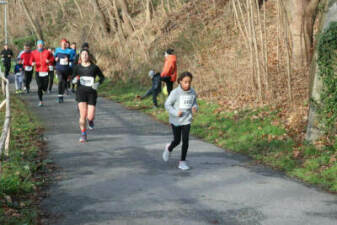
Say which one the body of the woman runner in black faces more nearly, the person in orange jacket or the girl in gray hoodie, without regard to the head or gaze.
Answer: the girl in gray hoodie

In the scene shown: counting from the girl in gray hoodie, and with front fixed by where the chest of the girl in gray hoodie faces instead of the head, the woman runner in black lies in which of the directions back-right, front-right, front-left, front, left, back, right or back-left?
back

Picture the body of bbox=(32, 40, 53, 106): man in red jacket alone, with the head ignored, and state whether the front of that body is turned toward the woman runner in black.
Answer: yes

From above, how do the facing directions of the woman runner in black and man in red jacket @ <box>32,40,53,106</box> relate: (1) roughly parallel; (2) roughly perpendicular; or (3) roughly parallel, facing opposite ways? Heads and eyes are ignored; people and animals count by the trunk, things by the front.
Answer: roughly parallel

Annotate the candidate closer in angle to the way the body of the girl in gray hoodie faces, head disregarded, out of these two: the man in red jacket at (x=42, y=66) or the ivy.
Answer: the ivy

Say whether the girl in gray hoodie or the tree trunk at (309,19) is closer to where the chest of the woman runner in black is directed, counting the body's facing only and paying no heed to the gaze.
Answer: the girl in gray hoodie

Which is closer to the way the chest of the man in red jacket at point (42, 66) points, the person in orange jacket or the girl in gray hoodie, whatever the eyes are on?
the girl in gray hoodie

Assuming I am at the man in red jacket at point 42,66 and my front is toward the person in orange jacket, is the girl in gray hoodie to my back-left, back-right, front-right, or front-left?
front-right

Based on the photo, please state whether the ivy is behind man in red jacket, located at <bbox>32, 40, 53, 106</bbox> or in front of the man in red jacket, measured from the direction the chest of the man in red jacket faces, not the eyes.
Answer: in front

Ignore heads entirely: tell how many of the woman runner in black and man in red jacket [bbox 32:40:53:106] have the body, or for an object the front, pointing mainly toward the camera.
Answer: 2

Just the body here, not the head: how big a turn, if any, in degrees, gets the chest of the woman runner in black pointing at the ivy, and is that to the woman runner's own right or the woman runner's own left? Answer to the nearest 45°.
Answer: approximately 45° to the woman runner's own left

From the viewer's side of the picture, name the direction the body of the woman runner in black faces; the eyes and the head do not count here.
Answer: toward the camera

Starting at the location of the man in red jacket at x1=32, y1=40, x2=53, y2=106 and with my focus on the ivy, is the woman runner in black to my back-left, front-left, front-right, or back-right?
front-right

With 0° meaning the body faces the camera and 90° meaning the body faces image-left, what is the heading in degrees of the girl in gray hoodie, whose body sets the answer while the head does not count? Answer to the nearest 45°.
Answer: approximately 315°

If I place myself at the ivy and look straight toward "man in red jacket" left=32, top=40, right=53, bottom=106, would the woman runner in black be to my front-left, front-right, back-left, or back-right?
front-left

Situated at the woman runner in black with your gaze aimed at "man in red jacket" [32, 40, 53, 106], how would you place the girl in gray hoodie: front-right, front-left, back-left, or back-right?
back-right

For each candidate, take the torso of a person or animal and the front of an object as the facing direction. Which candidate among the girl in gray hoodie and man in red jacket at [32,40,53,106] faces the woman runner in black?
the man in red jacket

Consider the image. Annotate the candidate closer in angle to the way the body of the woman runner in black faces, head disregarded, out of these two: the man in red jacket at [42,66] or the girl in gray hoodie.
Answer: the girl in gray hoodie

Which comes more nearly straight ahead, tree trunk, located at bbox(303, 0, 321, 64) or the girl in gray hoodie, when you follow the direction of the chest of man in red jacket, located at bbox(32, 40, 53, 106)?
the girl in gray hoodie

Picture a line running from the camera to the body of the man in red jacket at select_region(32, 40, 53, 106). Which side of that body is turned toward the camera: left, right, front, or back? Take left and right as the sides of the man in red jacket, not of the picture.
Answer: front
